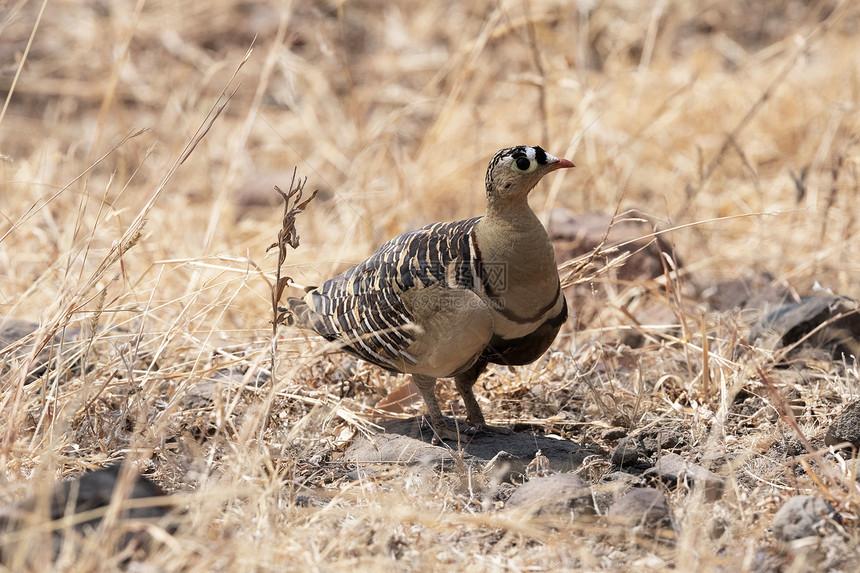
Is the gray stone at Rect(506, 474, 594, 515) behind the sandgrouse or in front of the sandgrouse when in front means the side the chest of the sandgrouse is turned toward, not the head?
in front

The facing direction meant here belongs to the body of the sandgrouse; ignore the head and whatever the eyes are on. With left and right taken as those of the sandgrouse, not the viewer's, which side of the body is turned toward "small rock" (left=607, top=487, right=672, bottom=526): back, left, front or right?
front

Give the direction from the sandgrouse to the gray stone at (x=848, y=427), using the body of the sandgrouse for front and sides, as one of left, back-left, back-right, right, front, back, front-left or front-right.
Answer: front-left

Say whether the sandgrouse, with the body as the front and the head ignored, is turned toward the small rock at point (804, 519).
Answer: yes

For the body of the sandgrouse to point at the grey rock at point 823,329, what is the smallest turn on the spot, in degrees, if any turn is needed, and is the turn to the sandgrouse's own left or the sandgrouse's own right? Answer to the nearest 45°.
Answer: approximately 90° to the sandgrouse's own left

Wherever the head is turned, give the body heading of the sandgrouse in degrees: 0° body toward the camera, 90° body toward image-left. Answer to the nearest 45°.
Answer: approximately 315°

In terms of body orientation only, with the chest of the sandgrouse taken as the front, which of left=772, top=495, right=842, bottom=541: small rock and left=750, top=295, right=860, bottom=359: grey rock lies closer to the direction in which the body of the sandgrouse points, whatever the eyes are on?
the small rock
